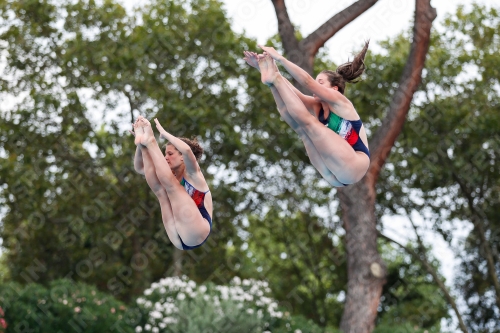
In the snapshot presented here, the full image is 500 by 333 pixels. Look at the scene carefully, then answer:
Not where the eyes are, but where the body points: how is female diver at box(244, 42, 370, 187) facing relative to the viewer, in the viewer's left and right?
facing to the left of the viewer

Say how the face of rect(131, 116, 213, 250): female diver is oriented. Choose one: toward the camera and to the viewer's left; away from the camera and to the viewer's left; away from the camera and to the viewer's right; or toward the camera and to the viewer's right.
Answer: toward the camera and to the viewer's left
